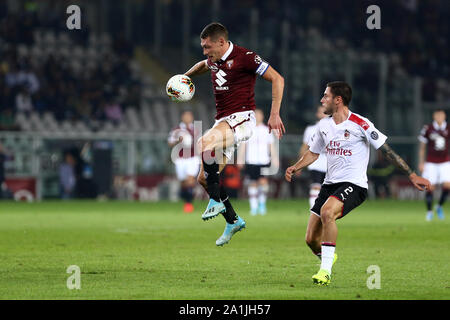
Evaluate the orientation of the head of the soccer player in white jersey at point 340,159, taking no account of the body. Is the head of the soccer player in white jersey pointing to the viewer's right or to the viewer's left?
to the viewer's left

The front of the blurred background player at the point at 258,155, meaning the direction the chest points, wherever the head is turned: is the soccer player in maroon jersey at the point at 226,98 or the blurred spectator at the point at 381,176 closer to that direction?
the soccer player in maroon jersey

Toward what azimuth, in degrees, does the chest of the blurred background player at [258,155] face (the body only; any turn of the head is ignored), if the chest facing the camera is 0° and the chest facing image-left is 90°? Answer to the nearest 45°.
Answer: approximately 0°

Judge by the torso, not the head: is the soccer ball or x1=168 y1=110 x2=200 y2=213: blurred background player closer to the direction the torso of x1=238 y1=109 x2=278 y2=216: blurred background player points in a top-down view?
the soccer ball

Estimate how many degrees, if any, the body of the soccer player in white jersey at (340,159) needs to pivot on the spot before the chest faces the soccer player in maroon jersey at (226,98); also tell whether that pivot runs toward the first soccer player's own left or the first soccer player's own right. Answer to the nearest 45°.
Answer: approximately 90° to the first soccer player's own right

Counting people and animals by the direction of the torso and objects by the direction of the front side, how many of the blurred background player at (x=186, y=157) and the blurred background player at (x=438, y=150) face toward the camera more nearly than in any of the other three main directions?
2

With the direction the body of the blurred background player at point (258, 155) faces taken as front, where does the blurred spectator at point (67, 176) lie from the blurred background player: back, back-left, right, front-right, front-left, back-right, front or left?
back-right

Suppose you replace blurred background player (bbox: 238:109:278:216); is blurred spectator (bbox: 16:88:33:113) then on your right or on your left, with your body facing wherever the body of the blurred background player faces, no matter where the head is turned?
on your right
